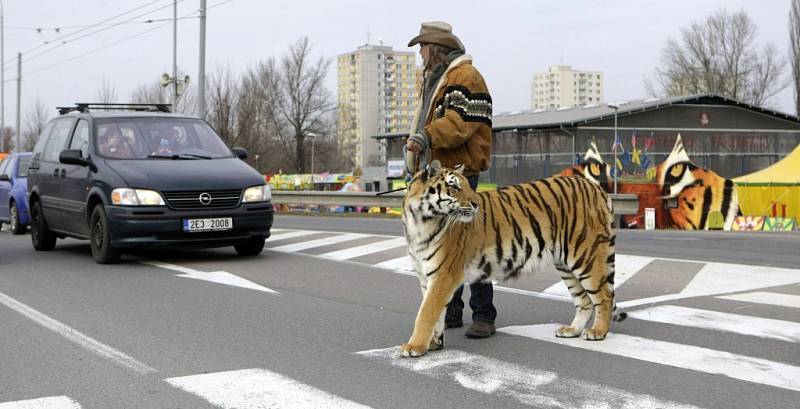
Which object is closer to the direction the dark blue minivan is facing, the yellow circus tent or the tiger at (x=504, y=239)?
the tiger

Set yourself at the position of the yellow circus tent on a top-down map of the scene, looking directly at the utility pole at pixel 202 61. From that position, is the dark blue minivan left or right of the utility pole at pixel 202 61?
left

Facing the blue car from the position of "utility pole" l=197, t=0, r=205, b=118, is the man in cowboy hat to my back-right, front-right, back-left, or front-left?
front-left

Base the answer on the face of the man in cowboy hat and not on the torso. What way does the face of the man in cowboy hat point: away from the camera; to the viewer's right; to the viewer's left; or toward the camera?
to the viewer's left

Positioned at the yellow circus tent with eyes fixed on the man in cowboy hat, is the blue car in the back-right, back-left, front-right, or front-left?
front-right

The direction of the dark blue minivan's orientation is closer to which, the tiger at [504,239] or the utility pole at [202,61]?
the tiger

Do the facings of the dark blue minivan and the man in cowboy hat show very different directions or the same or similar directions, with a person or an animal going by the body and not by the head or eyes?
very different directions

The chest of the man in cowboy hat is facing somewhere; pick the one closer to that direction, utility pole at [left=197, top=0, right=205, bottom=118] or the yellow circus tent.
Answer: the utility pole

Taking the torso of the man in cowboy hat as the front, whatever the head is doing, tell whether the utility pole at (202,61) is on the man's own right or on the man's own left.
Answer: on the man's own right

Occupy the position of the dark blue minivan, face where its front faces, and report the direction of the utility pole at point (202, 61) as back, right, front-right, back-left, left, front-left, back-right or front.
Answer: back-left

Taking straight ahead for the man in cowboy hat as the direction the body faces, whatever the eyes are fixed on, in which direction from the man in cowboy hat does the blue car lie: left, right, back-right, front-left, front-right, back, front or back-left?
front-right

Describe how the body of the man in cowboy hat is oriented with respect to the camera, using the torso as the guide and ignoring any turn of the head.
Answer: to the viewer's left

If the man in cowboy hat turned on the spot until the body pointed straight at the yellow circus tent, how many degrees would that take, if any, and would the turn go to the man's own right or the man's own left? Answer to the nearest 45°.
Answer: approximately 135° to the man's own right

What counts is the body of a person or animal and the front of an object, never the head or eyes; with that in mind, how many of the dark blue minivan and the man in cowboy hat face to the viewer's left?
1

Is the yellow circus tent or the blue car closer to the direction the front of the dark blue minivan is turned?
the yellow circus tent

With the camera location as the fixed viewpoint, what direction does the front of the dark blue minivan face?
facing the viewer and to the right of the viewer
